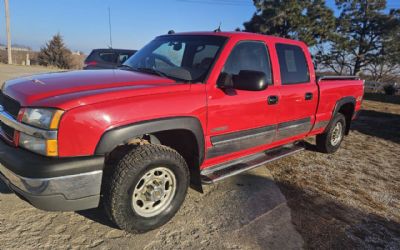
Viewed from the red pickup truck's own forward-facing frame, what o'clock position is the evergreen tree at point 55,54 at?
The evergreen tree is roughly at 4 o'clock from the red pickup truck.

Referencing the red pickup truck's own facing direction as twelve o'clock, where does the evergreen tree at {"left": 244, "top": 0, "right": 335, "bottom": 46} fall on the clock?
The evergreen tree is roughly at 5 o'clock from the red pickup truck.

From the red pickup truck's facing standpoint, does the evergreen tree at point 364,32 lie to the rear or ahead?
to the rear

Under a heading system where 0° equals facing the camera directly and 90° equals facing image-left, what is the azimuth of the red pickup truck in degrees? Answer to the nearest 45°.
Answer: approximately 45°
